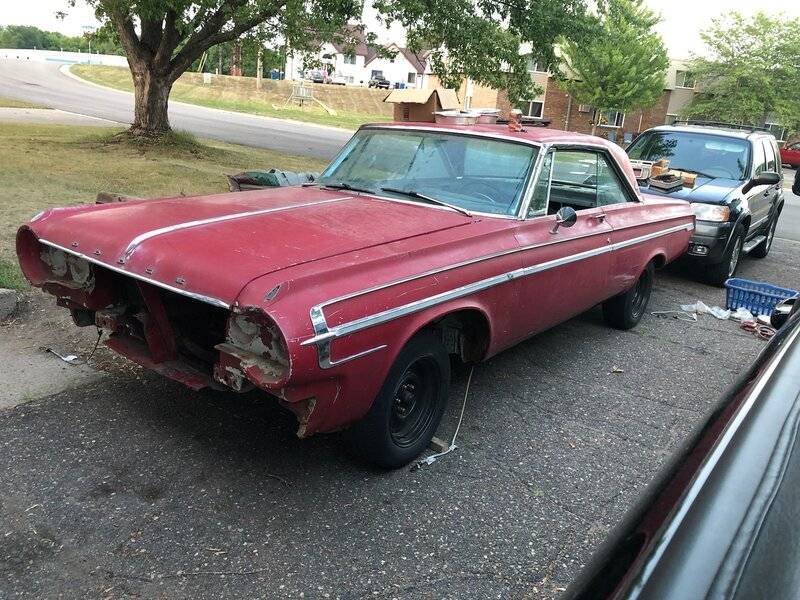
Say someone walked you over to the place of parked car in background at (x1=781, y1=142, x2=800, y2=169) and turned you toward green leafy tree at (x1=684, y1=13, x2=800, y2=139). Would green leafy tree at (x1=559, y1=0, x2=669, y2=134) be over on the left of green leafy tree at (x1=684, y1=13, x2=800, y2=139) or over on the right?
left

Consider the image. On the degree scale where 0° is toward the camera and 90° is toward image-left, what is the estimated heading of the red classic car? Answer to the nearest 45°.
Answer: approximately 45°

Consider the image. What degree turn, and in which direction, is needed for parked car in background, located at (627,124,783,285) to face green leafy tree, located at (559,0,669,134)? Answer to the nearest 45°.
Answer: approximately 135° to its right

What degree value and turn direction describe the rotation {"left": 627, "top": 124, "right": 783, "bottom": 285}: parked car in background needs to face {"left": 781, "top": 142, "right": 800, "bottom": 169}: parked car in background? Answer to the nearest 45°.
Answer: approximately 135° to its right

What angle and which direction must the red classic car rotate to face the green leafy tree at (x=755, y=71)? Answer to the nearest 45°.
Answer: approximately 180°

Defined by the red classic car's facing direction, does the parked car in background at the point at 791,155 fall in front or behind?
behind

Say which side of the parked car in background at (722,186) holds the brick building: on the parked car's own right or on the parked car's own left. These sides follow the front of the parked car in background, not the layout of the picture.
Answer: on the parked car's own right

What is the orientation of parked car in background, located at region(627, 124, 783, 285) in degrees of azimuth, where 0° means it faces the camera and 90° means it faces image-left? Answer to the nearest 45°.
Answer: approximately 45°

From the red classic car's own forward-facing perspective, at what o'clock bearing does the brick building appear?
The brick building is roughly at 5 o'clock from the red classic car.
